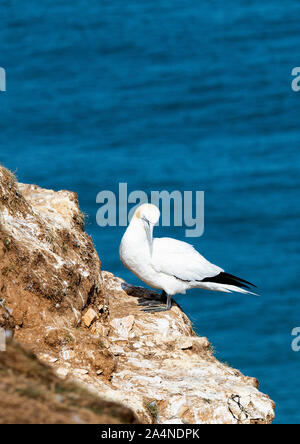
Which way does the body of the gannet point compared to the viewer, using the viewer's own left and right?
facing to the left of the viewer
